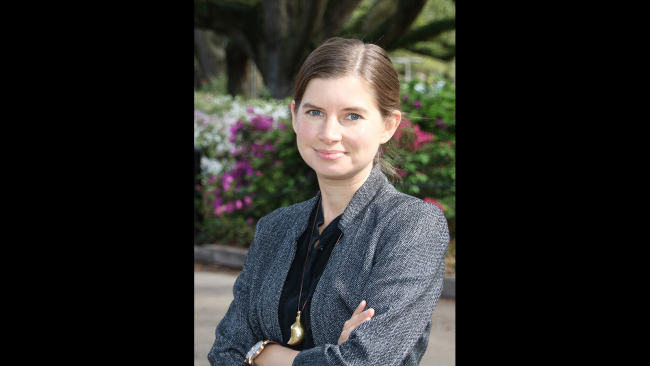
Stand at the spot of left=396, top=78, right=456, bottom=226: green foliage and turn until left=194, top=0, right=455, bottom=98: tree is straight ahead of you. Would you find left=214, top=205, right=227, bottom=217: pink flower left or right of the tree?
left

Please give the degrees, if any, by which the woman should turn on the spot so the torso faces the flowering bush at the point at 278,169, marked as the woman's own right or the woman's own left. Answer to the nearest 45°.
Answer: approximately 135° to the woman's own right

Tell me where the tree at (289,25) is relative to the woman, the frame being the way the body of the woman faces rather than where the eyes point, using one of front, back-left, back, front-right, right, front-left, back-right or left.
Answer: back-right

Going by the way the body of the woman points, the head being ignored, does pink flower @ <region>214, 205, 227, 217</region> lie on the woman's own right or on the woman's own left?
on the woman's own right

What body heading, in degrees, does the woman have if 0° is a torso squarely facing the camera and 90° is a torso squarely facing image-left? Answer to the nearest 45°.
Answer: approximately 45°

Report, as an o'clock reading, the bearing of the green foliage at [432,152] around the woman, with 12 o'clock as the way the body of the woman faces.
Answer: The green foliage is roughly at 5 o'clock from the woman.

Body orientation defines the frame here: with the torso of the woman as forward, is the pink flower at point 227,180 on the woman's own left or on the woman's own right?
on the woman's own right
